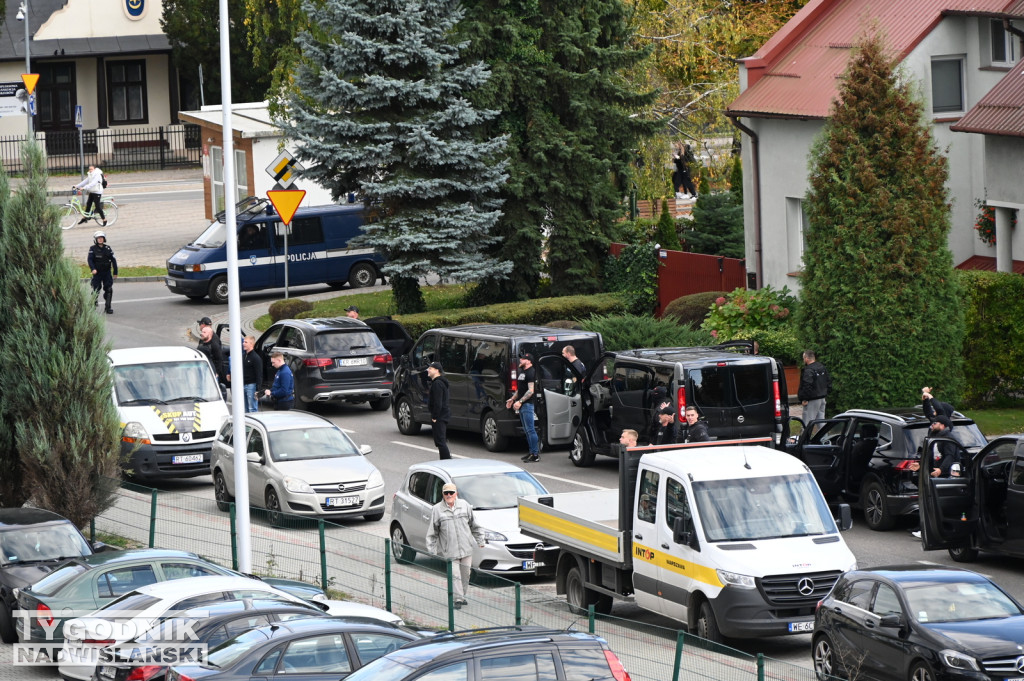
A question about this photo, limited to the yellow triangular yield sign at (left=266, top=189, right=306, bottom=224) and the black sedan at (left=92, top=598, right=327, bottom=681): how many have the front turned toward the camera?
1

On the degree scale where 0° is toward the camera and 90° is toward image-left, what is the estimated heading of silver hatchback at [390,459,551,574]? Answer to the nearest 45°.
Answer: approximately 315°

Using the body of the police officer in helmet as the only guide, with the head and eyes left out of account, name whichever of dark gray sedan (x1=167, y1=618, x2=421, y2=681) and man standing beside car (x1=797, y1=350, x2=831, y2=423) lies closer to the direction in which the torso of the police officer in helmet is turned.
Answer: the dark gray sedan

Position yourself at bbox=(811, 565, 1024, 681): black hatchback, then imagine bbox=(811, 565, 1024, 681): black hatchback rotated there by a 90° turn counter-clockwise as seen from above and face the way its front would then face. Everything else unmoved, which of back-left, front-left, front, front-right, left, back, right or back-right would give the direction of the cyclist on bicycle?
left

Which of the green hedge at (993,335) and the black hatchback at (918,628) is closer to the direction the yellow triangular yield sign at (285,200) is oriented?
the black hatchback

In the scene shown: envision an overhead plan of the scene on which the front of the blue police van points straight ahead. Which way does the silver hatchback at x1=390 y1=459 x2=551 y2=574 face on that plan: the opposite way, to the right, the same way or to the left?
to the left

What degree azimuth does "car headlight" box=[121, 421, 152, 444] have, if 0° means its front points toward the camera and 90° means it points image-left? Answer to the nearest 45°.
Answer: approximately 315°

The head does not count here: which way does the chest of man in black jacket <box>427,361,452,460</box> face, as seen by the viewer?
to the viewer's left

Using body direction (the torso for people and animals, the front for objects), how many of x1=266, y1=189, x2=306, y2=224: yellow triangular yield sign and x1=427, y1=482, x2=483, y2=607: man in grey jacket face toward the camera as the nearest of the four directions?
2

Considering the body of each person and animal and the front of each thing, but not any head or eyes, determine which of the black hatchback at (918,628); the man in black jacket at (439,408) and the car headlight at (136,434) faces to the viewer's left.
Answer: the man in black jacket

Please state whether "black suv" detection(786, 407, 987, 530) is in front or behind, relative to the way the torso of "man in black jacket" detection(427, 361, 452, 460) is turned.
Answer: behind

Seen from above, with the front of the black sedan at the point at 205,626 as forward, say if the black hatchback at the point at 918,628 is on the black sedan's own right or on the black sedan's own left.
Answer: on the black sedan's own right

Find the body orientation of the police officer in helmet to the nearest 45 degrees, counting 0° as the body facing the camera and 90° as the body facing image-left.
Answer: approximately 0°
